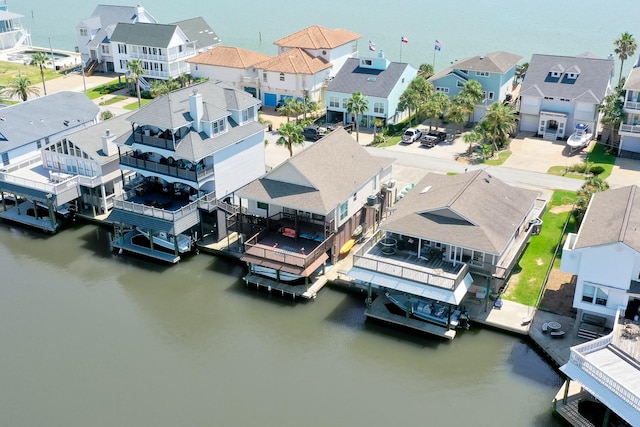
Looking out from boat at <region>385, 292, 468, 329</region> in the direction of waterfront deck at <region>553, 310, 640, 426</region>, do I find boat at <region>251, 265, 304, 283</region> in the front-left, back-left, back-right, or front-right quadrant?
back-right

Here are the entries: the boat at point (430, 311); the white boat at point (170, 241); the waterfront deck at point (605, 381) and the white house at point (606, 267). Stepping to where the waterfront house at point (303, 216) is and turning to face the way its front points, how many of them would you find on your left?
3

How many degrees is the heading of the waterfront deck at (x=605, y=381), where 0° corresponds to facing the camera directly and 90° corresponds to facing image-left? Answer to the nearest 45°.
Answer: approximately 45°

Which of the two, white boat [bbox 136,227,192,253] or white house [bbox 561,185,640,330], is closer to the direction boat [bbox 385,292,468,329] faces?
the white boat

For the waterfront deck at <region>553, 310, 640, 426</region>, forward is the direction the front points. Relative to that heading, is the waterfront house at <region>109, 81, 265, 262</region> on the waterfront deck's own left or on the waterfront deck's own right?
on the waterfront deck's own right

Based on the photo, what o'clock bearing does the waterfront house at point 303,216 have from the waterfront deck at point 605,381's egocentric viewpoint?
the waterfront house at point 303,216 is roughly at 2 o'clock from the waterfront deck at point 605,381.

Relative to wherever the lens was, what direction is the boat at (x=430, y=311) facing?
facing away from the viewer and to the left of the viewer

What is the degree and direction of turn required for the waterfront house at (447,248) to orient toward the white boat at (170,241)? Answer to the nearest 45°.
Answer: approximately 45° to its right

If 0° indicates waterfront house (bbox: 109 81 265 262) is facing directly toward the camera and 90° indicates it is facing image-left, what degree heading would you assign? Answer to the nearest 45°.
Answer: approximately 45°

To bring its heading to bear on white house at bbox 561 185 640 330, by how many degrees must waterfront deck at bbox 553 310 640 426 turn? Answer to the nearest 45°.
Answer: approximately 135° to its right

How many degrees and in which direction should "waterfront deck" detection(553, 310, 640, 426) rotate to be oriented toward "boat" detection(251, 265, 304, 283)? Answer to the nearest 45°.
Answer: approximately 45° to its right
